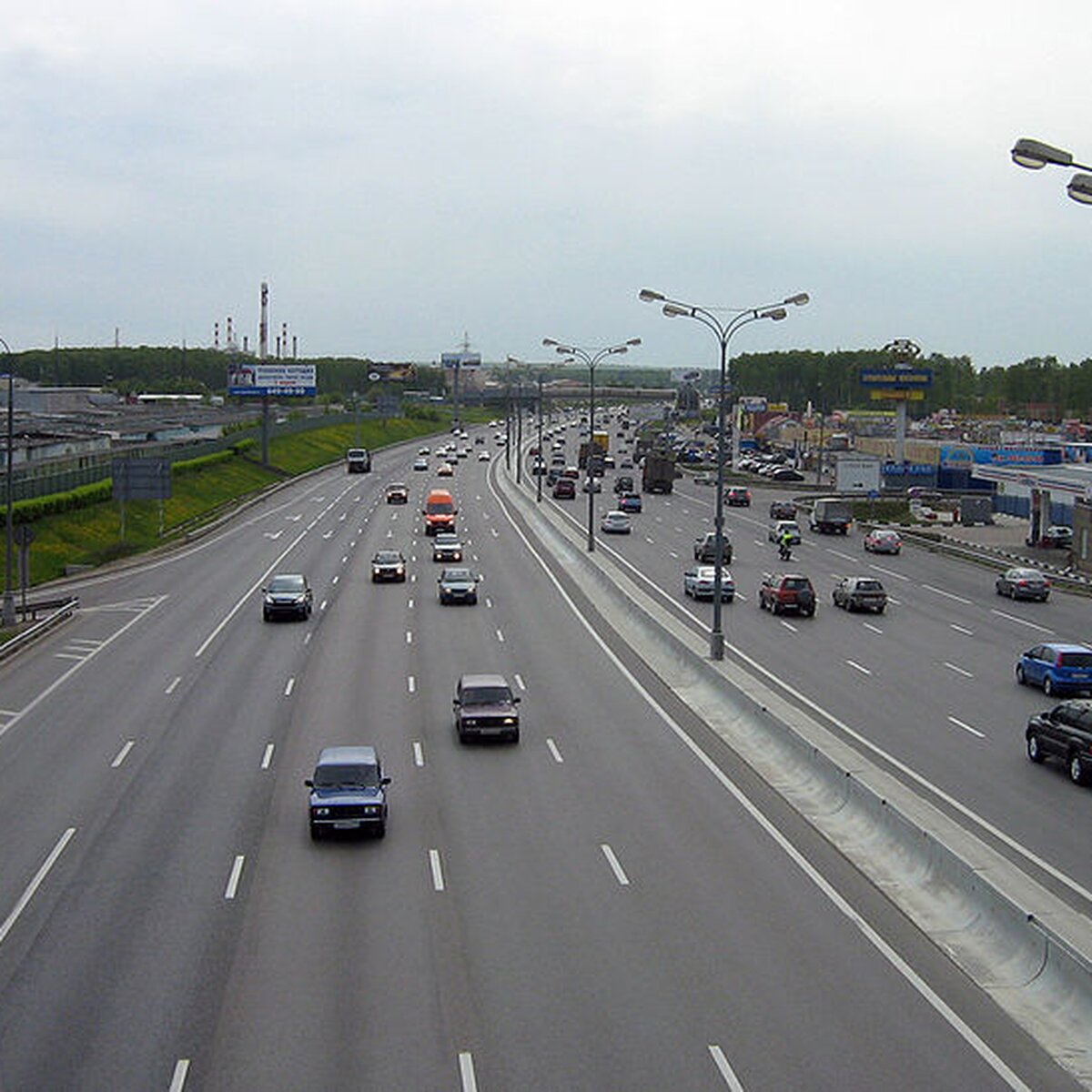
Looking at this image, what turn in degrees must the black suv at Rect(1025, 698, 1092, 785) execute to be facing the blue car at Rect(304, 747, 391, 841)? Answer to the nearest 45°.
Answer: approximately 90° to its left

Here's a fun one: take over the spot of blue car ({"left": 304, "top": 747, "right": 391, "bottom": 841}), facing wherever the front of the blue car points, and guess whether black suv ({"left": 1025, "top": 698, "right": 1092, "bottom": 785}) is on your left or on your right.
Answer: on your left

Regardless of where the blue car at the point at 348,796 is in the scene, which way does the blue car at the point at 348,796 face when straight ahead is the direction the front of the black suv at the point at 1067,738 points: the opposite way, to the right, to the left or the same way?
the opposite way

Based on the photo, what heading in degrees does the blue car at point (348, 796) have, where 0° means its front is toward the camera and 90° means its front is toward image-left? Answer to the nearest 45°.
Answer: approximately 0°

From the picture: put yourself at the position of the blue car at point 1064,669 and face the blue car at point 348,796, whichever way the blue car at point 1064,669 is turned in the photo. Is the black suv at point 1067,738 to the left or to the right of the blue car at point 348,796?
left

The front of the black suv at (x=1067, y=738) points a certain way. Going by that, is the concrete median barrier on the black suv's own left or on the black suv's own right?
on the black suv's own left

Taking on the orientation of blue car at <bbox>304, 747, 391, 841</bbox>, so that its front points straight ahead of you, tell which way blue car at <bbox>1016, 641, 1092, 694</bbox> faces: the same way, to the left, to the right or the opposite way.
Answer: the opposite way

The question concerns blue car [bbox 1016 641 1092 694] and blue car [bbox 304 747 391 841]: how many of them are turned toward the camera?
1

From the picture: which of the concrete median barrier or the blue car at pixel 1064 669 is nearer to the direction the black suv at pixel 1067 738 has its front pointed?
the blue car

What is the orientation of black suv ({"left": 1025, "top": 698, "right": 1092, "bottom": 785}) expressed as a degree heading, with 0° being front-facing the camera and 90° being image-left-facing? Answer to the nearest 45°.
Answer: approximately 135°
